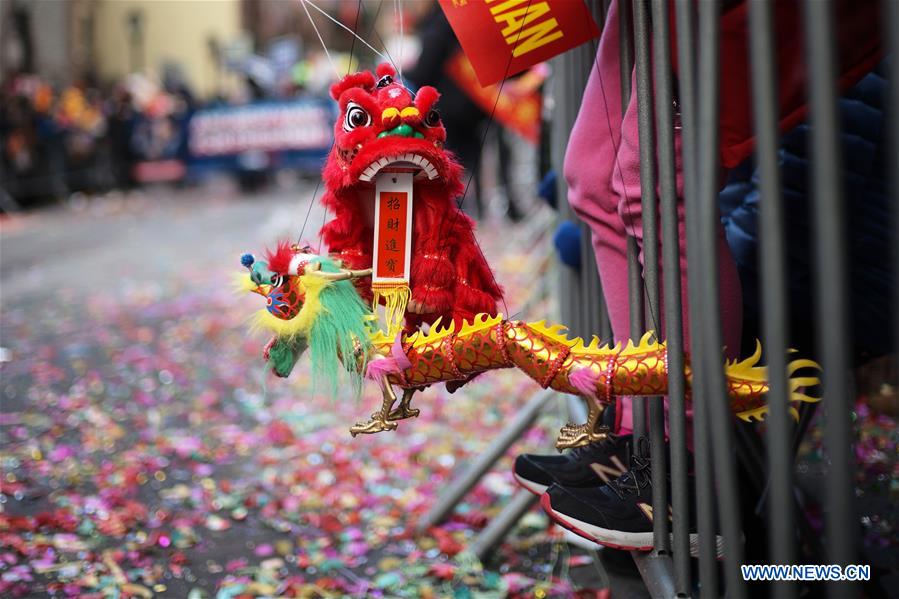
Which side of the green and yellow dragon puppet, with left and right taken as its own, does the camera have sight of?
left
